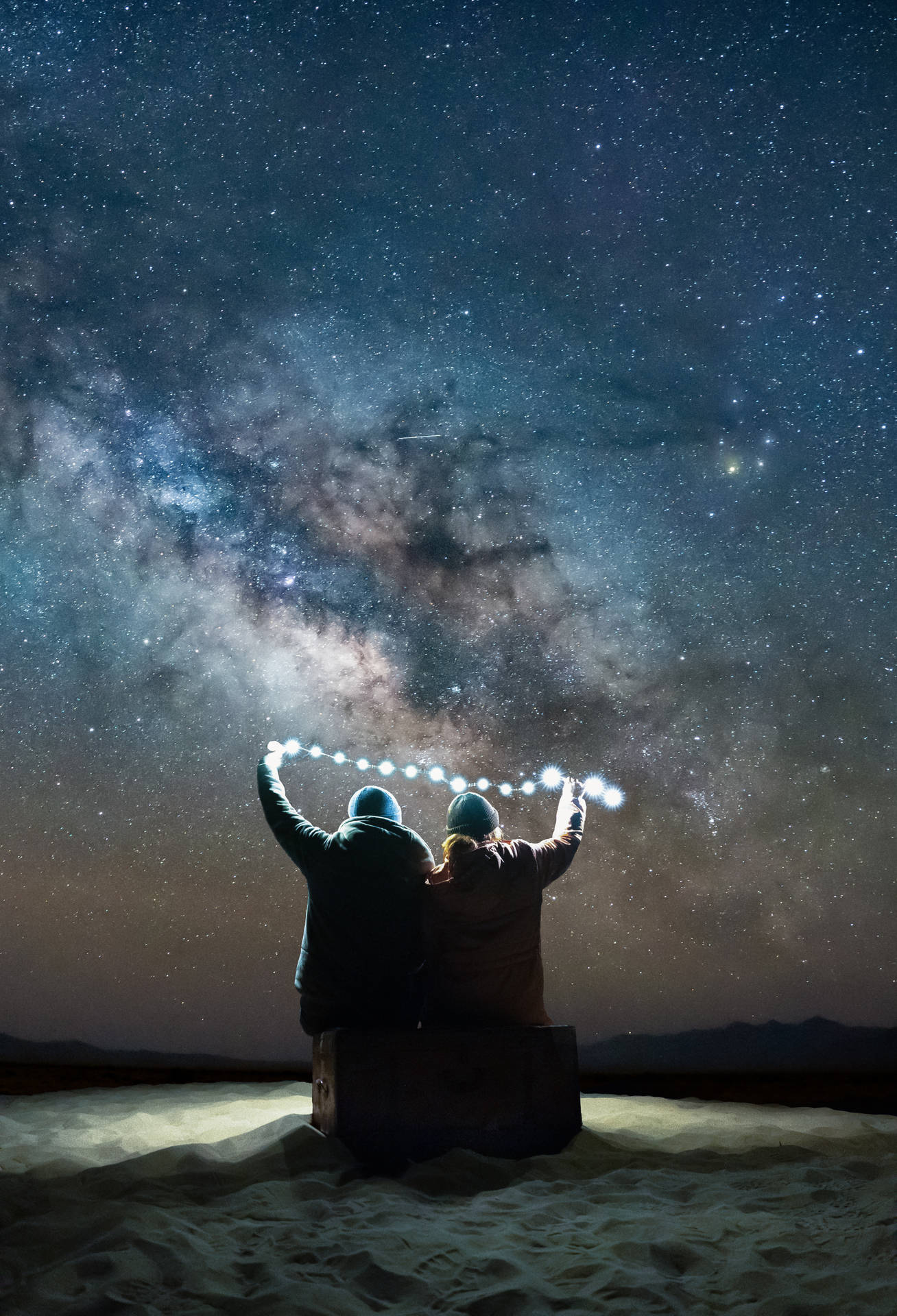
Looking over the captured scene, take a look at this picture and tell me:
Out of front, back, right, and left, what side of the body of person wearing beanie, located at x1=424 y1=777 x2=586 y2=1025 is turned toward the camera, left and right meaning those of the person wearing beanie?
back

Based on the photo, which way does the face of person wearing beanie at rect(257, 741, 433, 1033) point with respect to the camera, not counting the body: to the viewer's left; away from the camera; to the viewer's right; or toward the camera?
away from the camera

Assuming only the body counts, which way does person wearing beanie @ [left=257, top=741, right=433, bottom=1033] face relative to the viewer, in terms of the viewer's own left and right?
facing away from the viewer

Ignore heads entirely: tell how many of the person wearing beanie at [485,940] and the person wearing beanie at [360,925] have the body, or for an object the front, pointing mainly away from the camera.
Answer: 2

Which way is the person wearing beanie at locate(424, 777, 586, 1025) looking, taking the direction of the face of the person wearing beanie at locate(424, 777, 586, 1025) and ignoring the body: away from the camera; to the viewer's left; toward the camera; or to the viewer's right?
away from the camera
